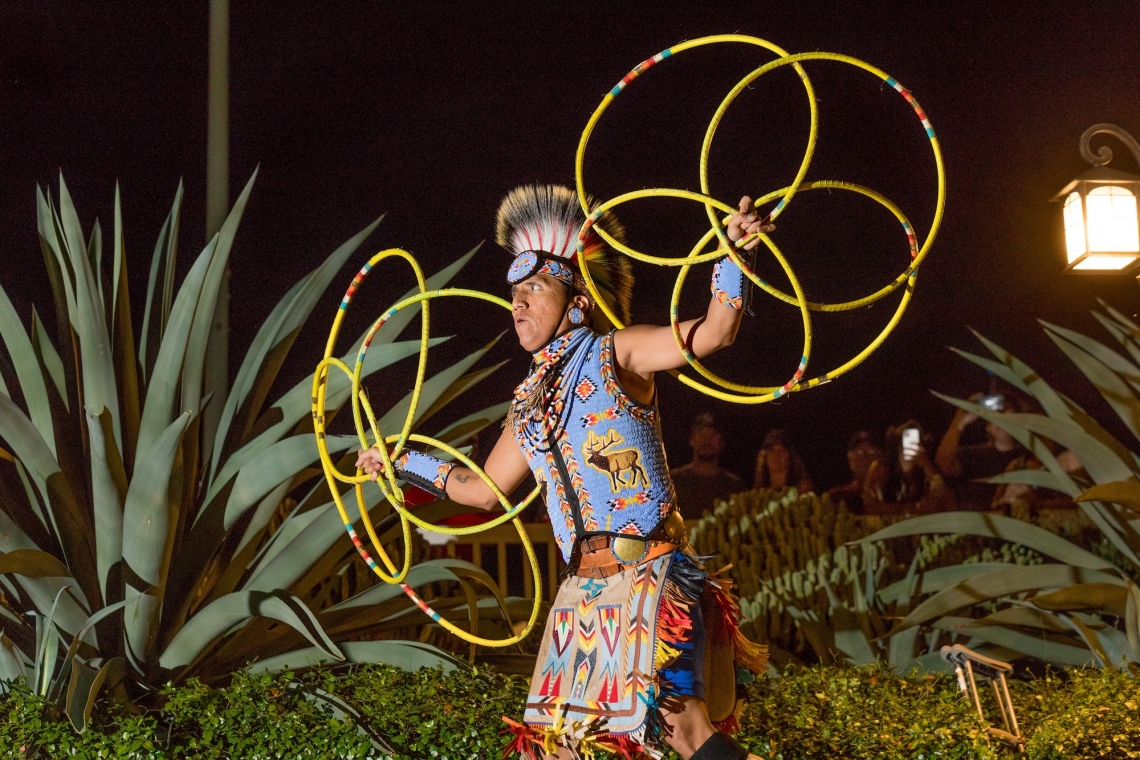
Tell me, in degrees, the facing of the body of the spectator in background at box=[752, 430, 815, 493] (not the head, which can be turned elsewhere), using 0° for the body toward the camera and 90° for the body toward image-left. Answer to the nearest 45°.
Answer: approximately 0°

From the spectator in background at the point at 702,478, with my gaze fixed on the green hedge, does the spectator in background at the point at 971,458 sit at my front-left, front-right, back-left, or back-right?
back-left

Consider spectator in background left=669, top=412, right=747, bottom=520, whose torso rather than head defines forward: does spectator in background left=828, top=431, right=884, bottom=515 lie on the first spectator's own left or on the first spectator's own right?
on the first spectator's own left

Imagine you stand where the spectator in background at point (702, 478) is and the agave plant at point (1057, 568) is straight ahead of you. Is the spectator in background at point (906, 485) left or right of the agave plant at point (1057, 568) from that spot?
left

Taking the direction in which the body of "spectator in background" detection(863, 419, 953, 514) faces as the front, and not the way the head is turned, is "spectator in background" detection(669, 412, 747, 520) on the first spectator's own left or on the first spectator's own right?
on the first spectator's own right

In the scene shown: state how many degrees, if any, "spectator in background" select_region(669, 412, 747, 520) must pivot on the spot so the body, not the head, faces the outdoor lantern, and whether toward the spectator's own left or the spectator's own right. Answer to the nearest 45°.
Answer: approximately 45° to the spectator's own left

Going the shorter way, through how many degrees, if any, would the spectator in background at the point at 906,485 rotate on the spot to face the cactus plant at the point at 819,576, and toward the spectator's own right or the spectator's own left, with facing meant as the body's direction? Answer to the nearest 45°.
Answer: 0° — they already face it

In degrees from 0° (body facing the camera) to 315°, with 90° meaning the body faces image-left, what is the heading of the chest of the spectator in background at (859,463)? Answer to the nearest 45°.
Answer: approximately 0°
